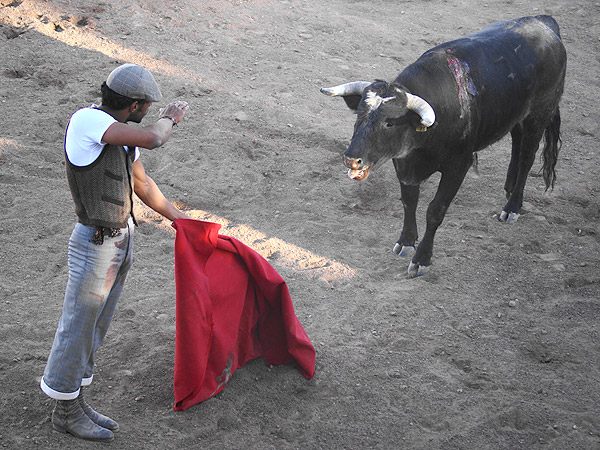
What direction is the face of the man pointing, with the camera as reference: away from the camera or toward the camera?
away from the camera

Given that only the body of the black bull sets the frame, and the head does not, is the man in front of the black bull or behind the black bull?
in front

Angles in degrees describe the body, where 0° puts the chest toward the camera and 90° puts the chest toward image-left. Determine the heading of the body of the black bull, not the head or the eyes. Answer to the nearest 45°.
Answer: approximately 45°
